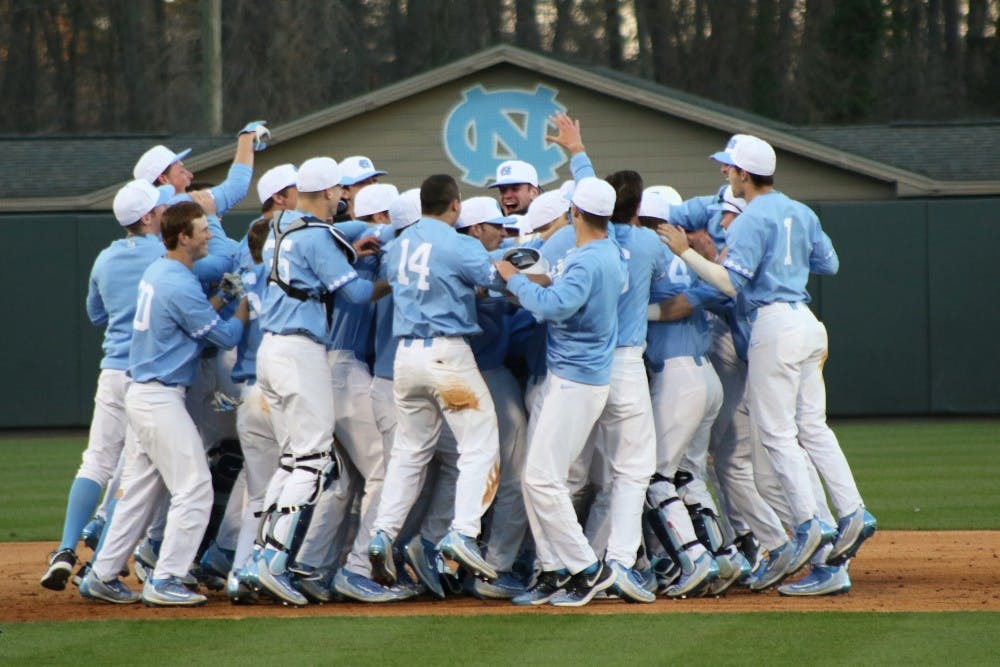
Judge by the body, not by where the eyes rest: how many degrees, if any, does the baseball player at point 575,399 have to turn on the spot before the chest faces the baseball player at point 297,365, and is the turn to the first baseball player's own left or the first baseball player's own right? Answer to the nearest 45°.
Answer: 0° — they already face them

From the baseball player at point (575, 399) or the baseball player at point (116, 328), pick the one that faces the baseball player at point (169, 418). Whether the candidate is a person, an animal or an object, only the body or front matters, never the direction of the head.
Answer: the baseball player at point (575, 399)

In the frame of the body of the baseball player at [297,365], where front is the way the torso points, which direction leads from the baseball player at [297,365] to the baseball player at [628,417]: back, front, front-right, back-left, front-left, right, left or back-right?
front-right

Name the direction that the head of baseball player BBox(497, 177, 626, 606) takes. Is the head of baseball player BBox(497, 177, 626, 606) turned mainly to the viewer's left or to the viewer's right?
to the viewer's left

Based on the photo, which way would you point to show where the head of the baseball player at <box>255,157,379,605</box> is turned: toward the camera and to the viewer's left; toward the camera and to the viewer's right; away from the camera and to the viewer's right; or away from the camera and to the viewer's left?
away from the camera and to the viewer's right

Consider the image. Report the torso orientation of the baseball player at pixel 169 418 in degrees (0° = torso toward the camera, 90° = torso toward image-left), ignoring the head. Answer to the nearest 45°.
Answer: approximately 270°

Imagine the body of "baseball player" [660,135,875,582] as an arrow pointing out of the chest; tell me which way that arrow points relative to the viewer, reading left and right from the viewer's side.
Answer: facing away from the viewer and to the left of the viewer

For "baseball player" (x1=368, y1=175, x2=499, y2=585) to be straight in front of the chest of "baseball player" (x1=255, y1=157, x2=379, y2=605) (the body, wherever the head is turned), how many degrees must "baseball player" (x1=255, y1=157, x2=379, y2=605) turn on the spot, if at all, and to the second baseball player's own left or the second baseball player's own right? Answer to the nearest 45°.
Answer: approximately 45° to the second baseball player's own right

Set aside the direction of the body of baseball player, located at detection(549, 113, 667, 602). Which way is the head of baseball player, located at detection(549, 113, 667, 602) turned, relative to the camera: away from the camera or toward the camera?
away from the camera

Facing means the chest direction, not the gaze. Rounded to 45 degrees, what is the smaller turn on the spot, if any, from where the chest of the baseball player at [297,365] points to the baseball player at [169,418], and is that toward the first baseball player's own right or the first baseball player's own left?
approximately 135° to the first baseball player's own left
